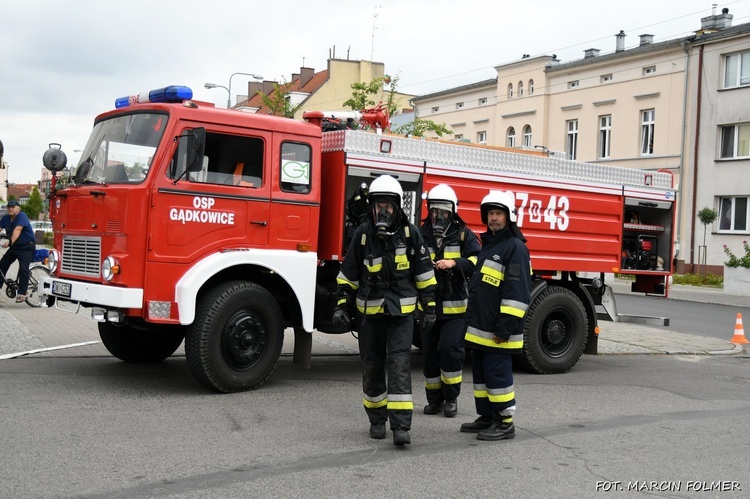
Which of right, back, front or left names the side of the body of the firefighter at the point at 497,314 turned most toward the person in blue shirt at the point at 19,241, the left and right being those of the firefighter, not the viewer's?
right

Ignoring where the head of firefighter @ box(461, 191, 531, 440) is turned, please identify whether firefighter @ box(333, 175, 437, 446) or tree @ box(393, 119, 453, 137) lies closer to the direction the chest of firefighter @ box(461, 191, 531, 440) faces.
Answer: the firefighter

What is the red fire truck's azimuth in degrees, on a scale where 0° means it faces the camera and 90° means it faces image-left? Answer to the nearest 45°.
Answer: approximately 45°

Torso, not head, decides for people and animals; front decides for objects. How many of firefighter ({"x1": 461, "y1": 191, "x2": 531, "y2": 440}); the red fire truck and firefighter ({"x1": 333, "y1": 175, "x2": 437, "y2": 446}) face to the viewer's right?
0

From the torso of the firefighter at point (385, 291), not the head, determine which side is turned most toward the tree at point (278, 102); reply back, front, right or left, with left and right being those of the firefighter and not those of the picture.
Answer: back

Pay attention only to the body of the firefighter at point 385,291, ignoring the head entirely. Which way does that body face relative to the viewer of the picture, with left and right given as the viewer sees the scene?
facing the viewer

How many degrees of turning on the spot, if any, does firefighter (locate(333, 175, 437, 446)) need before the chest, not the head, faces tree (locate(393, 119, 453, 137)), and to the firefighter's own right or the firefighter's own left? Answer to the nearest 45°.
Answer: approximately 180°

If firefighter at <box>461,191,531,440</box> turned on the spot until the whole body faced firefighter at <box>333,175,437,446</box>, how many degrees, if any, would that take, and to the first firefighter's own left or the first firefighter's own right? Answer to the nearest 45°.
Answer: approximately 45° to the first firefighter's own right

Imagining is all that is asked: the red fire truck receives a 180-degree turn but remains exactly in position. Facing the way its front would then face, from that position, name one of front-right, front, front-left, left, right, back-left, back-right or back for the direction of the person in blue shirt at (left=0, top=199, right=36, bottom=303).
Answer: left

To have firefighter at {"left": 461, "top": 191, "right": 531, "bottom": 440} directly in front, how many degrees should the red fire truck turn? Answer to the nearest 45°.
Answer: approximately 90° to its left

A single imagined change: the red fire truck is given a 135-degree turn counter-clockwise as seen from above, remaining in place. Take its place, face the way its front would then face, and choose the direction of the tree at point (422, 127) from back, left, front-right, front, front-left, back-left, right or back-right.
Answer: left

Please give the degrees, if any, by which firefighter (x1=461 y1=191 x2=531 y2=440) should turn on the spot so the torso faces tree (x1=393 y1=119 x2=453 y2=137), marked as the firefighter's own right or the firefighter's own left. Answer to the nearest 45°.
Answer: approximately 135° to the firefighter's own right

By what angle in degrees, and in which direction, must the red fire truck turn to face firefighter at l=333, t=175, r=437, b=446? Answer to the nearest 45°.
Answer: approximately 90° to its left
